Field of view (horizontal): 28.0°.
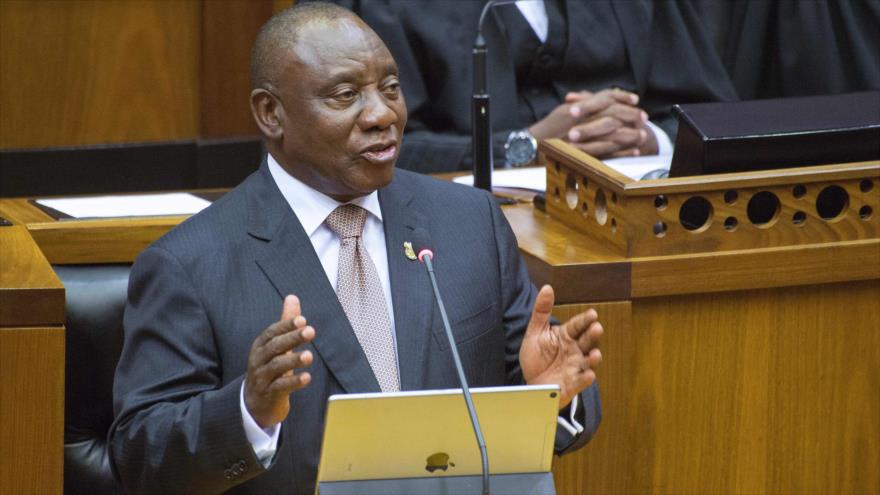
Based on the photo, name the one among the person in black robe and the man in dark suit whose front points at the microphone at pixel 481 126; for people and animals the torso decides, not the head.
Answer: the person in black robe

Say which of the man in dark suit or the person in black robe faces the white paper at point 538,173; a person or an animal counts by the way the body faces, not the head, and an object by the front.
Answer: the person in black robe

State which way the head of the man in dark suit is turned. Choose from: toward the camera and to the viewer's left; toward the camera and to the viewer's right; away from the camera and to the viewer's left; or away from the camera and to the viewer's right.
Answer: toward the camera and to the viewer's right

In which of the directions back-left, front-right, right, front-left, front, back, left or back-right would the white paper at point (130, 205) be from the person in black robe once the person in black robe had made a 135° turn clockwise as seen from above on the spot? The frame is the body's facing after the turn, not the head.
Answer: left

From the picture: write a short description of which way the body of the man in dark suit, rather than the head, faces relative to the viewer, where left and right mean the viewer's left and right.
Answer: facing the viewer and to the right of the viewer

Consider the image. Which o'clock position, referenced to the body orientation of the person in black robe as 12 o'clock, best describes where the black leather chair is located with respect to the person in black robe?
The black leather chair is roughly at 1 o'clock from the person in black robe.
